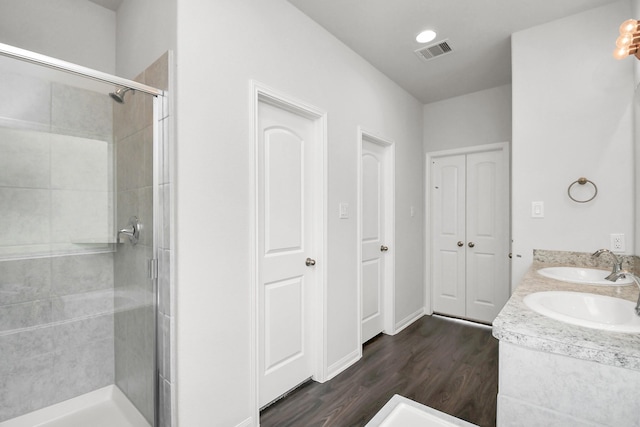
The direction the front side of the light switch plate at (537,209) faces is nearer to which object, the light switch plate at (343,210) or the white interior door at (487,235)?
the light switch plate

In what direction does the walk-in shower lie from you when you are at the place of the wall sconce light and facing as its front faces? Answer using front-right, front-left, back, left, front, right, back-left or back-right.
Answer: front-left

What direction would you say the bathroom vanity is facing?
to the viewer's left

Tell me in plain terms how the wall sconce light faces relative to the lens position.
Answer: facing to the left of the viewer

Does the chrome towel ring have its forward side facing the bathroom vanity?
yes

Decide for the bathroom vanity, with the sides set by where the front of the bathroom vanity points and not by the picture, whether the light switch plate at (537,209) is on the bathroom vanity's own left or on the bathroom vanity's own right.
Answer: on the bathroom vanity's own right
